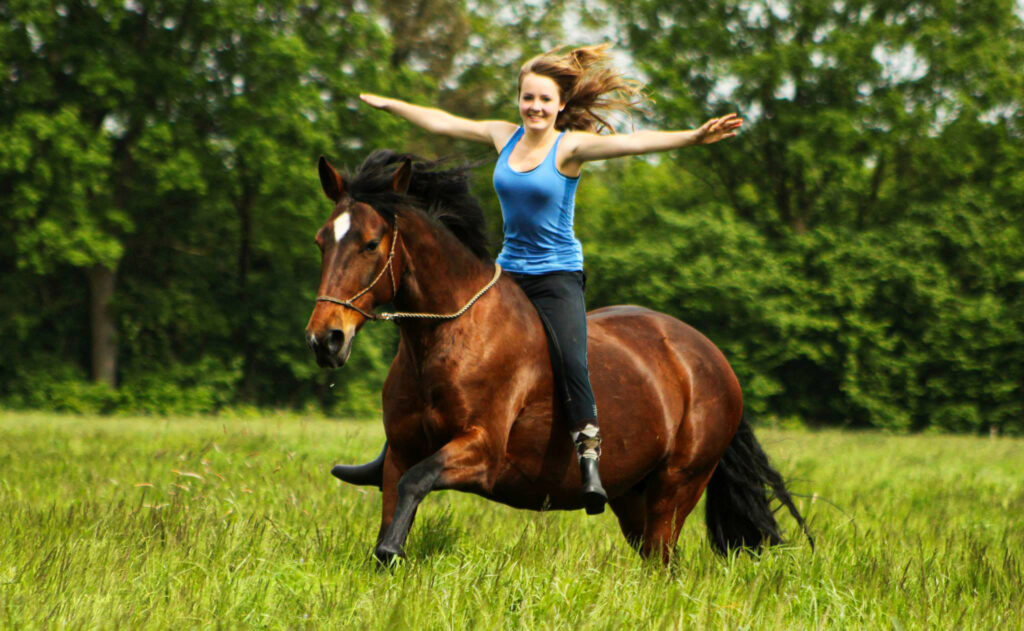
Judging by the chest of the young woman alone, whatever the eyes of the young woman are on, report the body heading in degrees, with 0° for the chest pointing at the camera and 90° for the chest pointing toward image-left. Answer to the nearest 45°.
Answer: approximately 45°

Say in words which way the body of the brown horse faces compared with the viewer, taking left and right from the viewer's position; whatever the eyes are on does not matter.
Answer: facing the viewer and to the left of the viewer
